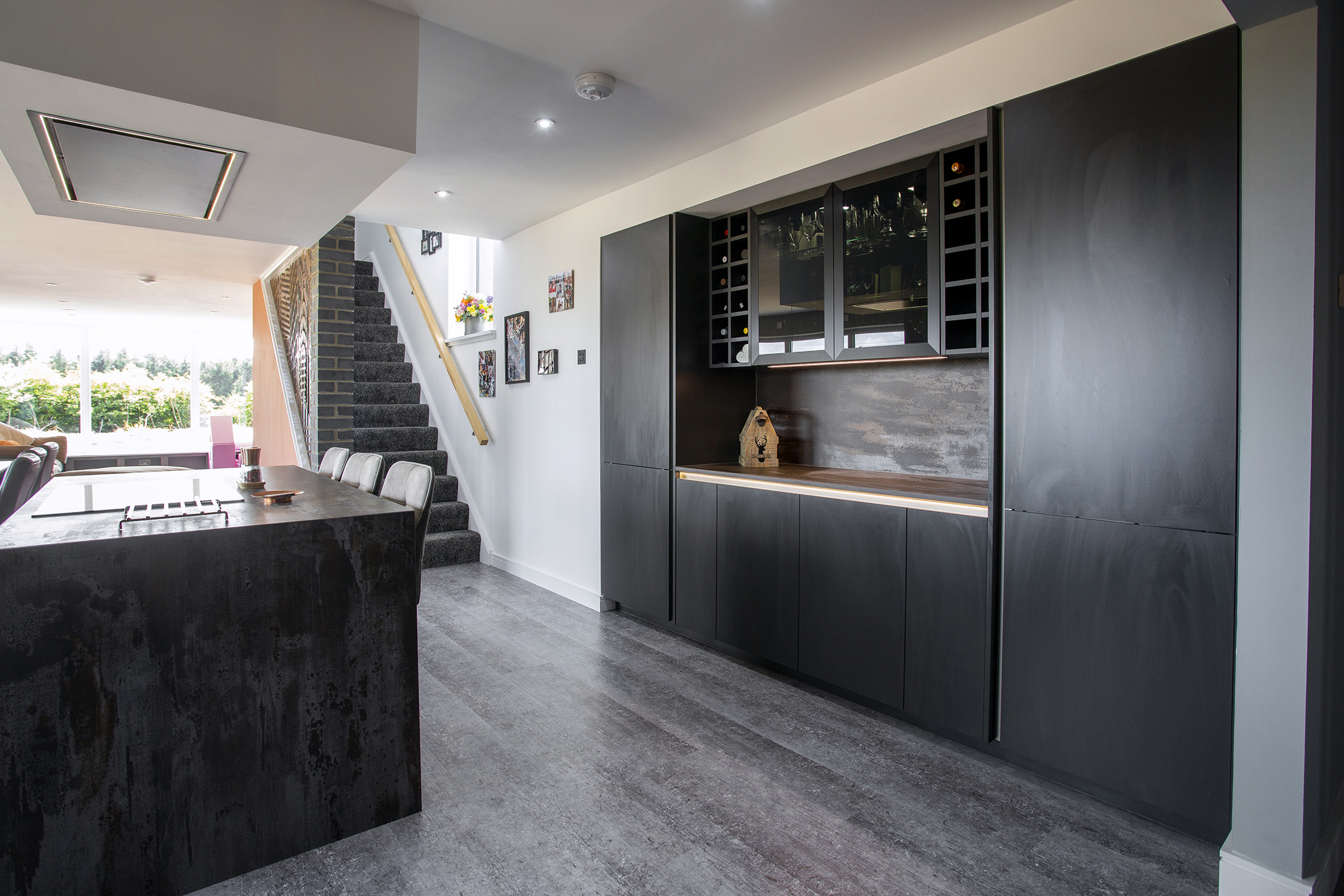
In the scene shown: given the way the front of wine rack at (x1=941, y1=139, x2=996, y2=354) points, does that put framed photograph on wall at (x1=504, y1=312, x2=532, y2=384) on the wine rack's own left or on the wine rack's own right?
on the wine rack's own right

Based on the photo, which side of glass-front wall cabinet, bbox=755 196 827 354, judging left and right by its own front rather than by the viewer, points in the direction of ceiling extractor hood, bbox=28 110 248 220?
front

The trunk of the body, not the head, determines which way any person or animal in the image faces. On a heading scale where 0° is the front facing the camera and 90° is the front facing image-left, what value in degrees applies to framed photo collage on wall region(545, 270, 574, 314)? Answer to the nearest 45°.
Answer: approximately 45°

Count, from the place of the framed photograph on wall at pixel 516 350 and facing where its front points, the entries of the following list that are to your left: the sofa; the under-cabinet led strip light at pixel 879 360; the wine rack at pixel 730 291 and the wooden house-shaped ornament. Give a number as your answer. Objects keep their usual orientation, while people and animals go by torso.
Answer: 3

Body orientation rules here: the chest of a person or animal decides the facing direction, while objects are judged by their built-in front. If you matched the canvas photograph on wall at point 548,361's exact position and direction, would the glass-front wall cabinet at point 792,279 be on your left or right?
on your left

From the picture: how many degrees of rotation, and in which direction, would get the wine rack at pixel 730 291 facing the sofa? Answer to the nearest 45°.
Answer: approximately 45° to its right

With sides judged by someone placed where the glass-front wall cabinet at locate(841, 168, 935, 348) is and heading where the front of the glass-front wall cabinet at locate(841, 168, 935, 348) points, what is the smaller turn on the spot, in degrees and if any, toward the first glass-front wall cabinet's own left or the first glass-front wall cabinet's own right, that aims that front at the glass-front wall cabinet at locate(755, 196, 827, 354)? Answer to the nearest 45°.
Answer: approximately 90° to the first glass-front wall cabinet's own right

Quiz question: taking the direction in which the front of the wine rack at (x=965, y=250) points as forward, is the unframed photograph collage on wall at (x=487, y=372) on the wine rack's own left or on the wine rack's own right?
on the wine rack's own right

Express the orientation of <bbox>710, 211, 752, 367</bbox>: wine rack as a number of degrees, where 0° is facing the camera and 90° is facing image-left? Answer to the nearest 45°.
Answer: approximately 45°

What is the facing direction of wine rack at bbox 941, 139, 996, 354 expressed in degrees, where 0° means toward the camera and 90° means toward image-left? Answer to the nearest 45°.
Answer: approximately 45°
